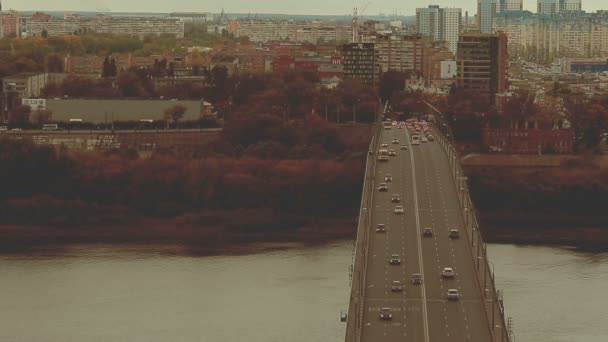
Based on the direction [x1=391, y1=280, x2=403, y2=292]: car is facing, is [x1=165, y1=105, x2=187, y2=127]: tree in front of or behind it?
behind

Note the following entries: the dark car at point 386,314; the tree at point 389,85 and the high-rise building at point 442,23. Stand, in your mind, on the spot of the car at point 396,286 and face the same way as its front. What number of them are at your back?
2

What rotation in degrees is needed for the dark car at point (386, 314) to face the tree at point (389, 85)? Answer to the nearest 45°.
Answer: approximately 180°

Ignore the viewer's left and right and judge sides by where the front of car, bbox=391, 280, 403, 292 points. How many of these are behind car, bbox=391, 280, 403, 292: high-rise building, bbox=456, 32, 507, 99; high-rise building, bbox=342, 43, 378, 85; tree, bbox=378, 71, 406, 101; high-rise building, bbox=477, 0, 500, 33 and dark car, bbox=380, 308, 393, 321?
4

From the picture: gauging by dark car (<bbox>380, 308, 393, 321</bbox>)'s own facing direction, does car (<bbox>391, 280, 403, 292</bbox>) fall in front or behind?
behind

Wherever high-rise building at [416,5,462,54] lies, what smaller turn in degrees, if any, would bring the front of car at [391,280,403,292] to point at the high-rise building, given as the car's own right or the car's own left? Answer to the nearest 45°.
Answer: approximately 180°

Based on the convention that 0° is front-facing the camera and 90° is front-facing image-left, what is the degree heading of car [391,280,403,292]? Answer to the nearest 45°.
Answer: approximately 0°
